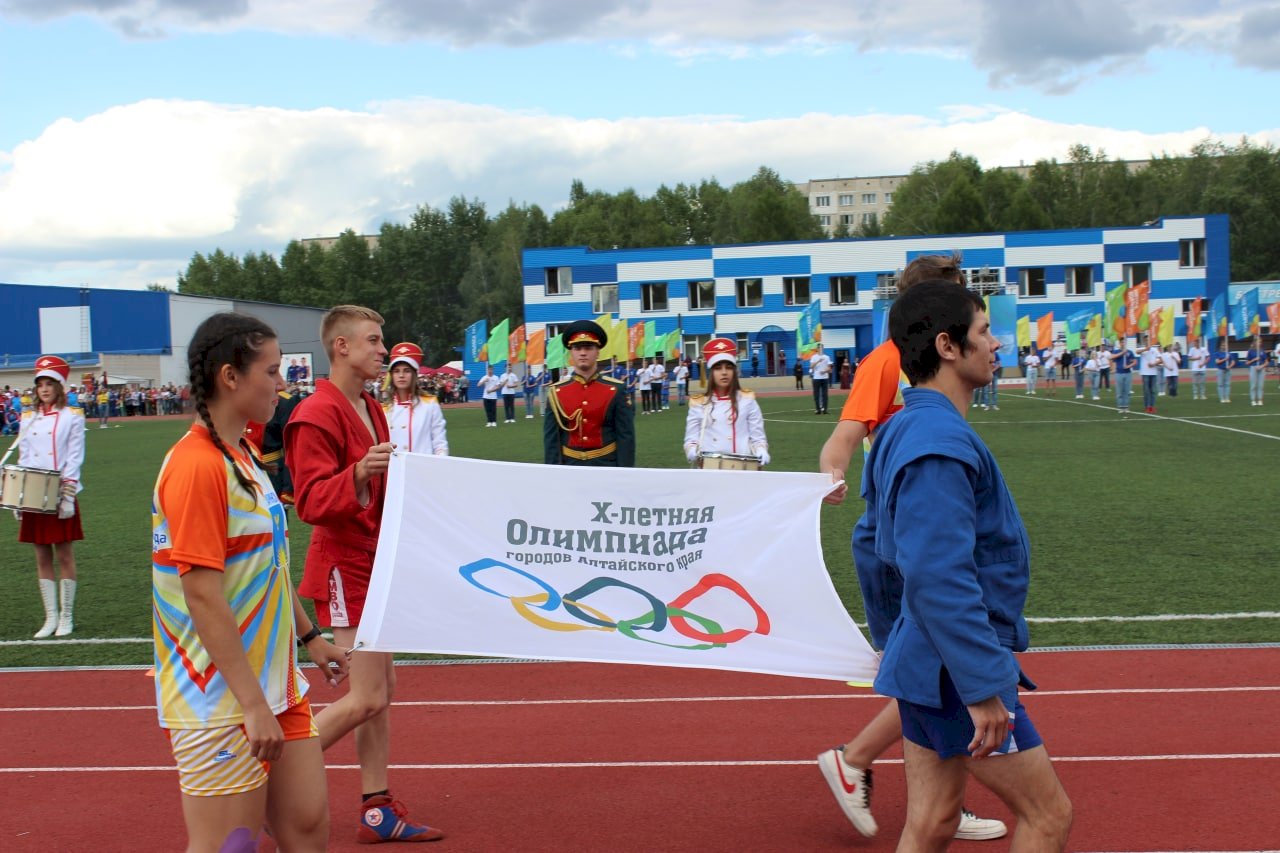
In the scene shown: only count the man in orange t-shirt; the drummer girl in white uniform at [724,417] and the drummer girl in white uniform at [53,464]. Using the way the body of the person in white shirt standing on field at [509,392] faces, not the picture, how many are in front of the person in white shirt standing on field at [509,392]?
3

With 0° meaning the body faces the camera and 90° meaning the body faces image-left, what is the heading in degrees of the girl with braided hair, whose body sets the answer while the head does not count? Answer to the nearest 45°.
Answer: approximately 270°

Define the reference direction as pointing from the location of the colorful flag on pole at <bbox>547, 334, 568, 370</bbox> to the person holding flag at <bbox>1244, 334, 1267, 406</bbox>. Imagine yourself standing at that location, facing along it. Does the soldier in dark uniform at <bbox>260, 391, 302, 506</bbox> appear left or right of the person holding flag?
right

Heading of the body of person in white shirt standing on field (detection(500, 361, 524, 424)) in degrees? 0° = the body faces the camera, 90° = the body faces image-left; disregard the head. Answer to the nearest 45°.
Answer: approximately 0°

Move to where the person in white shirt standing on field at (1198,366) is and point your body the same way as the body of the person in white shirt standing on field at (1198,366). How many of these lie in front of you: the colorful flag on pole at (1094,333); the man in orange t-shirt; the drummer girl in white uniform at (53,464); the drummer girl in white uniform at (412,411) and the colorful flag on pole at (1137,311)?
3

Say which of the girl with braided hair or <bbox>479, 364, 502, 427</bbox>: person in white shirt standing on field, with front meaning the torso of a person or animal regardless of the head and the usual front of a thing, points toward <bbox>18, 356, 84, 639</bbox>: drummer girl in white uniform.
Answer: the person in white shirt standing on field

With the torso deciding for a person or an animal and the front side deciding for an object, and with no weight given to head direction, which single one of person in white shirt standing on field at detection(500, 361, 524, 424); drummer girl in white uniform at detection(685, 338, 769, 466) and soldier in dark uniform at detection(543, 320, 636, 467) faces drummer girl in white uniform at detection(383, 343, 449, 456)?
the person in white shirt standing on field

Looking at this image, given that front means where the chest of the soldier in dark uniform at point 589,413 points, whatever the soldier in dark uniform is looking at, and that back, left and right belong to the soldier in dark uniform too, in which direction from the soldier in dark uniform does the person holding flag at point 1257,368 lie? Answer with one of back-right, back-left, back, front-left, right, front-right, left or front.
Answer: back-left

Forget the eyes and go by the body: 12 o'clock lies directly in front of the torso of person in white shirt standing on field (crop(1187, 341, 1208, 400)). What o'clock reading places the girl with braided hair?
The girl with braided hair is roughly at 12 o'clock from the person in white shirt standing on field.

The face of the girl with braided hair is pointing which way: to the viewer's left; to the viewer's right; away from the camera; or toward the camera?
to the viewer's right
